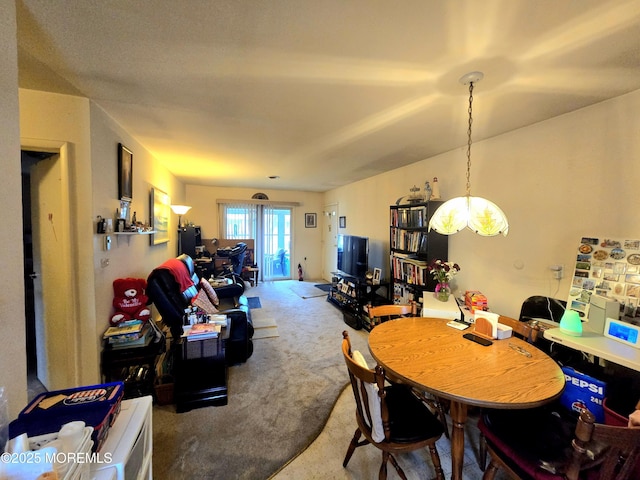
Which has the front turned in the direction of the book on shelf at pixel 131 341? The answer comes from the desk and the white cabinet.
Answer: the desk

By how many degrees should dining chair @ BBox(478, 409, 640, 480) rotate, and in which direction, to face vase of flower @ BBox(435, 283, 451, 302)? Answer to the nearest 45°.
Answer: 0° — it already faces it

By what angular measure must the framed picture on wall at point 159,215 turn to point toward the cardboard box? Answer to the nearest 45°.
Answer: approximately 45° to its right

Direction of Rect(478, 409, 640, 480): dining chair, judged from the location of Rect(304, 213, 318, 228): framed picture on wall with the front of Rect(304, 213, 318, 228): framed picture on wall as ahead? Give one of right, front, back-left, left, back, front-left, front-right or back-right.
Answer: front

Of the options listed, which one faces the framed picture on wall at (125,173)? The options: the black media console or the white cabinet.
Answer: the black media console

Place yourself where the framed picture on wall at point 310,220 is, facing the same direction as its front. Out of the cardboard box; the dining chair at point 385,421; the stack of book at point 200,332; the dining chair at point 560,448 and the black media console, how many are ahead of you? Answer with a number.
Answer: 5

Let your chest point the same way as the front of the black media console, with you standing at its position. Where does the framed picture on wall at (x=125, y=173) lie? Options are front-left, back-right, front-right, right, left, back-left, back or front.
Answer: front

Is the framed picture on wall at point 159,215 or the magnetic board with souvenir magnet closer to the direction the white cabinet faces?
the magnetic board with souvenir magnet

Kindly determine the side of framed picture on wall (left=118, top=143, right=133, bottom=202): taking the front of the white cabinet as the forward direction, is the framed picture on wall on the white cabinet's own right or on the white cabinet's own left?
on the white cabinet's own left

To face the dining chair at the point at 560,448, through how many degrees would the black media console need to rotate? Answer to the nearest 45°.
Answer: approximately 45° to its left

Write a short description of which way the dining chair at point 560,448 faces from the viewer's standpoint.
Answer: facing away from the viewer and to the left of the viewer

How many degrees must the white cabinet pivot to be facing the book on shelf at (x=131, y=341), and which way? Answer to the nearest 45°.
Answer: approximately 135° to its left

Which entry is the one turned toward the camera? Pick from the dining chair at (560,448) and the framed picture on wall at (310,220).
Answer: the framed picture on wall

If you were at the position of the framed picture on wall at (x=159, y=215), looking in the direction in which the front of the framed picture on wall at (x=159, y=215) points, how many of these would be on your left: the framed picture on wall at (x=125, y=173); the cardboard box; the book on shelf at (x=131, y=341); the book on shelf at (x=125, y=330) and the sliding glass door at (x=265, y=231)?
1

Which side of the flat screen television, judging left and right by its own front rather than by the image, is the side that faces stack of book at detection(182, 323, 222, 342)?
front

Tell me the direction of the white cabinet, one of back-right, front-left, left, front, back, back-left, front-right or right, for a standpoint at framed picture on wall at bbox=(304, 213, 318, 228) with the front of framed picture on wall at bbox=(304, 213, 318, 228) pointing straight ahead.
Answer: front

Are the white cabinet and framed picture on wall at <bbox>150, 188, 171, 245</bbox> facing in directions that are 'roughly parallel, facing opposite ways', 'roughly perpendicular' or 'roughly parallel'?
roughly parallel

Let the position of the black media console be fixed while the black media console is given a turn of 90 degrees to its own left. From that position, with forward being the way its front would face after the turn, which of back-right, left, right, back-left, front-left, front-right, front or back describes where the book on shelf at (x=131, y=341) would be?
right

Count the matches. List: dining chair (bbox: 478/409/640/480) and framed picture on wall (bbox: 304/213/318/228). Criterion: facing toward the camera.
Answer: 1

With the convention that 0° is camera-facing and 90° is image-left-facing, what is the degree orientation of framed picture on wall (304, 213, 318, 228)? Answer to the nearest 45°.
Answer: approximately 0°

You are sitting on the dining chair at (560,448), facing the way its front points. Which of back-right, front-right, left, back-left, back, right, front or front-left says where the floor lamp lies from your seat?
front-left

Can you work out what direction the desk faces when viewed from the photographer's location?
facing the viewer and to the left of the viewer

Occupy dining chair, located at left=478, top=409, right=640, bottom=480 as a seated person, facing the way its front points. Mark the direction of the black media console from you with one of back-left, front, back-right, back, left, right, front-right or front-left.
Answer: front
